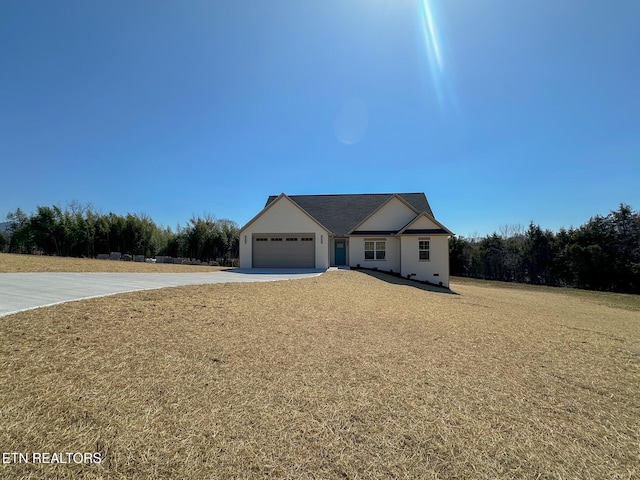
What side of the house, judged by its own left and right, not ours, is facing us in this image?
front
